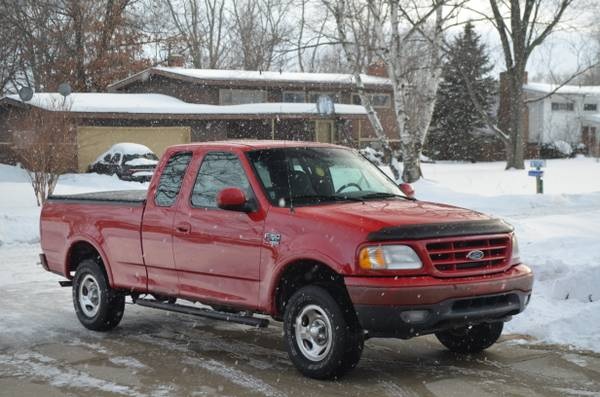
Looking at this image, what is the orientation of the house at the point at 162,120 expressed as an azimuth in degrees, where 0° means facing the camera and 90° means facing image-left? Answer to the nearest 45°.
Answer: approximately 0°

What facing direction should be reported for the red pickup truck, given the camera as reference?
facing the viewer and to the right of the viewer

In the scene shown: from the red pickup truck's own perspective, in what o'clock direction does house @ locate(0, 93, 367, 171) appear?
The house is roughly at 7 o'clock from the red pickup truck.

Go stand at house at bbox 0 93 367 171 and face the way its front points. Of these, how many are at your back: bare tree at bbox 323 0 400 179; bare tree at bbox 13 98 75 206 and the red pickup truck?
0

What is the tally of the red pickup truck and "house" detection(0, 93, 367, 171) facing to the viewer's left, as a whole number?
0

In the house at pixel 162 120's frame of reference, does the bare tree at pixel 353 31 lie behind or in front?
in front

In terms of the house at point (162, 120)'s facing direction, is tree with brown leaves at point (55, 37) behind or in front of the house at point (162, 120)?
behind

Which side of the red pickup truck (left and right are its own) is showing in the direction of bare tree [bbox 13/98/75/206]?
back
